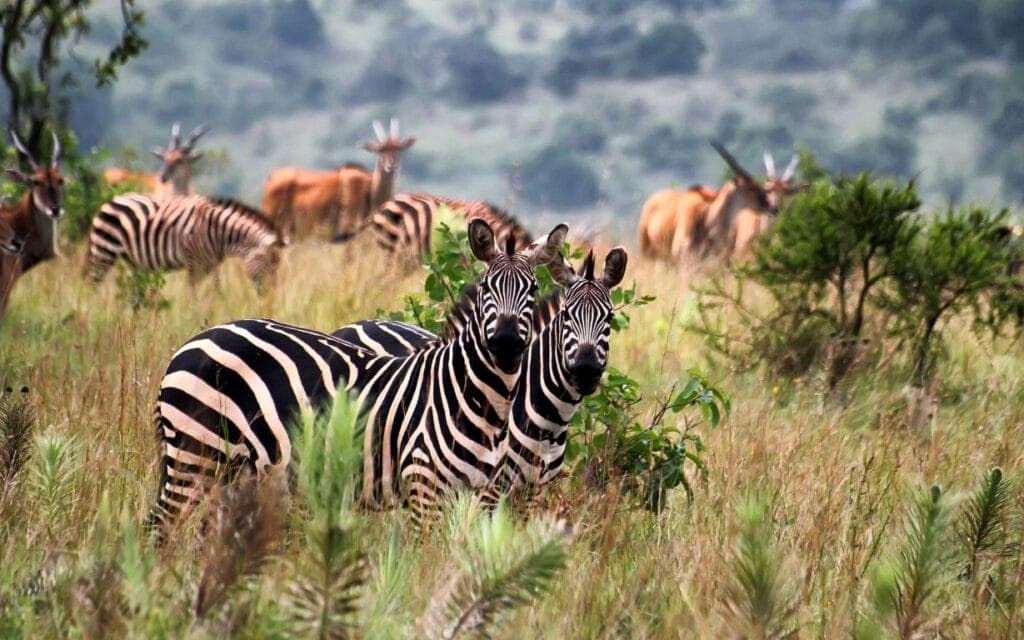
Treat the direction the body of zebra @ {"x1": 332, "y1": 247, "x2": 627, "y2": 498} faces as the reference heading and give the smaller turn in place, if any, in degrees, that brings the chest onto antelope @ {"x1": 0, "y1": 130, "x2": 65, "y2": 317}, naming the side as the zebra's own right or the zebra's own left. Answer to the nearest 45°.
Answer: approximately 180°

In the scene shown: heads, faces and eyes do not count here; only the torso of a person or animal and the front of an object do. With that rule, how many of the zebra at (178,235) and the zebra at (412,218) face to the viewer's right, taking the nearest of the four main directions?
2

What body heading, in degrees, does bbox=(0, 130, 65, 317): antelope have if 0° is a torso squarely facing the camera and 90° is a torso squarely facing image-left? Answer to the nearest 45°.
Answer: approximately 315°

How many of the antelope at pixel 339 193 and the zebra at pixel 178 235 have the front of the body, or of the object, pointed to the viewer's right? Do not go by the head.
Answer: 2

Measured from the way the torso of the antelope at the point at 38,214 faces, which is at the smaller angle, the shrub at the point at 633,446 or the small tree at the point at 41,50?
the shrub

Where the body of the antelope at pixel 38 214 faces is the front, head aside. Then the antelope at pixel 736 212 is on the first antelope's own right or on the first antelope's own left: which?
on the first antelope's own left

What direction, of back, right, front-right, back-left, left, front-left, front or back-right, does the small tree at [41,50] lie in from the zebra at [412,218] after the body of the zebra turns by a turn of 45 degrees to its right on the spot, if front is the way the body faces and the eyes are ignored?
back-right

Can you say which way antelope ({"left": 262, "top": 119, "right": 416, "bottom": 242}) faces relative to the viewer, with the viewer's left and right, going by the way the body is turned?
facing to the right of the viewer

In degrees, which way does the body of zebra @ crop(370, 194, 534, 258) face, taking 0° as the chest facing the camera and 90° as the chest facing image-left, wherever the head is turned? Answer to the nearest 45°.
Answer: approximately 270°

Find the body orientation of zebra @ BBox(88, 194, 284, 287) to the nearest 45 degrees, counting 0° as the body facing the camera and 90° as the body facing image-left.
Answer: approximately 270°

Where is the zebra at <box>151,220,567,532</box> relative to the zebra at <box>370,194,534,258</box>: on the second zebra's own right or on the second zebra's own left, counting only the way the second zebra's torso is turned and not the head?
on the second zebra's own right

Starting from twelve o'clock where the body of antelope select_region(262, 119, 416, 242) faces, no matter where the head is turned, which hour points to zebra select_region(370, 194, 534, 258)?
The zebra is roughly at 3 o'clock from the antelope.
